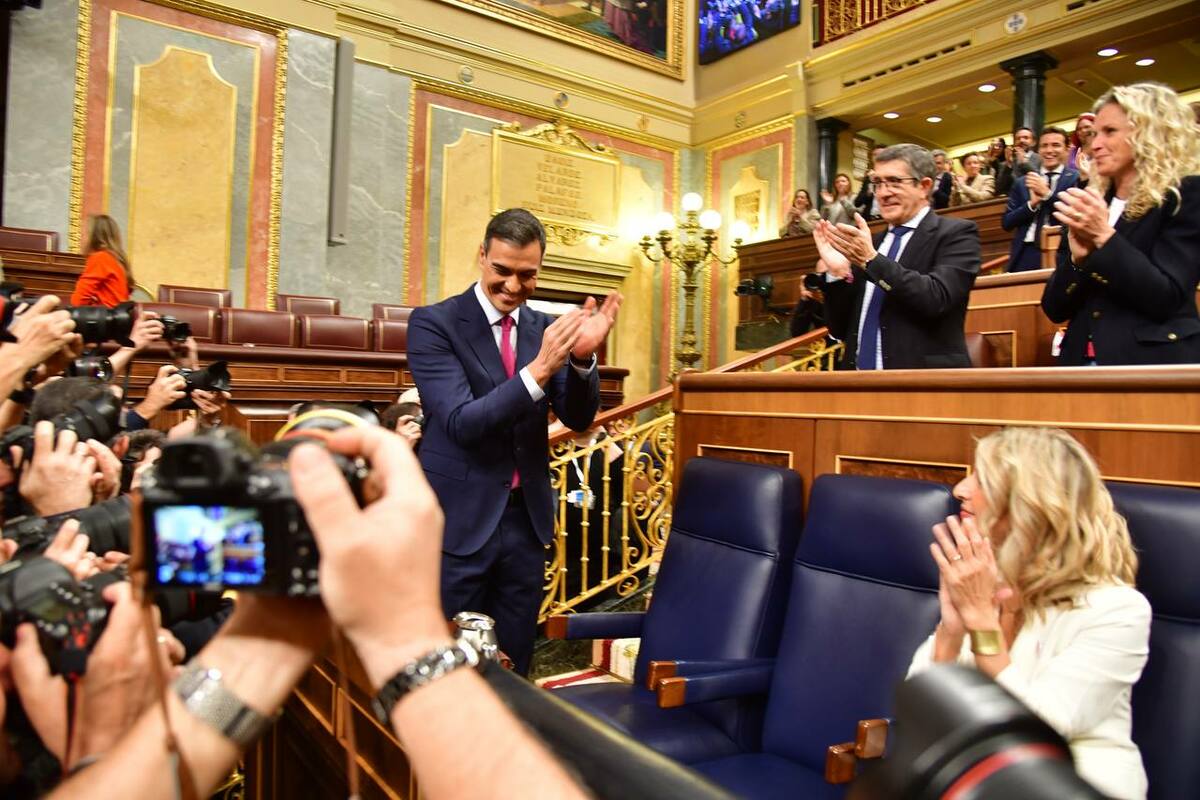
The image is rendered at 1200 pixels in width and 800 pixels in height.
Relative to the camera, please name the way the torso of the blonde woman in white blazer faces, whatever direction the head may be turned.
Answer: to the viewer's left

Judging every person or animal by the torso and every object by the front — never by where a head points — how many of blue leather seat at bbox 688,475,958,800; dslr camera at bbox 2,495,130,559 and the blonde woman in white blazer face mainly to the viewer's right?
1

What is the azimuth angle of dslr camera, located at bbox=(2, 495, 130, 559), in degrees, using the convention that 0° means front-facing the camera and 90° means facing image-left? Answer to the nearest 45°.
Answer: approximately 270°

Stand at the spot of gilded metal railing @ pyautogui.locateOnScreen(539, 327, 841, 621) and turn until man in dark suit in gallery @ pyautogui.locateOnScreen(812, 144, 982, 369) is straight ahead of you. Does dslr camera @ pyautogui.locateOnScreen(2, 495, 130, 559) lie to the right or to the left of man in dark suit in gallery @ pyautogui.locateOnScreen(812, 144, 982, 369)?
right

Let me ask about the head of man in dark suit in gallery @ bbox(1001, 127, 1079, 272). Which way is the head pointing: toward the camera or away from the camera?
toward the camera

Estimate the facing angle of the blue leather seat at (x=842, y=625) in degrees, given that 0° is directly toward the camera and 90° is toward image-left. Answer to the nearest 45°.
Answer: approximately 45°

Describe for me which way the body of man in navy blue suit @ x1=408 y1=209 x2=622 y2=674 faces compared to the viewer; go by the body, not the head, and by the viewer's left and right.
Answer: facing the viewer and to the right of the viewer

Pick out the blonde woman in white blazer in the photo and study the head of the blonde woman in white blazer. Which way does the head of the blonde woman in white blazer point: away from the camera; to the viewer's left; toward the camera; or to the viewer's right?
to the viewer's left

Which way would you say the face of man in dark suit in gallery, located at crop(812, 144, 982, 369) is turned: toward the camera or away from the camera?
toward the camera

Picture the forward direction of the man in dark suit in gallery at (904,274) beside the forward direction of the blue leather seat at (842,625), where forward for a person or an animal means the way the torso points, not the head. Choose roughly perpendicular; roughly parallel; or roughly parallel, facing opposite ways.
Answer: roughly parallel

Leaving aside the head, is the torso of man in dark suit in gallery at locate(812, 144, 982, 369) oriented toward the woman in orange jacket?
no

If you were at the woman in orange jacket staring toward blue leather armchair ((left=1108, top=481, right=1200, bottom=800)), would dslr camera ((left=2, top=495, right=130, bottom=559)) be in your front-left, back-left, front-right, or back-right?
front-right

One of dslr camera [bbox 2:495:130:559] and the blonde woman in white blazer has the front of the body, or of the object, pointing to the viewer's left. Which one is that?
the blonde woman in white blazer

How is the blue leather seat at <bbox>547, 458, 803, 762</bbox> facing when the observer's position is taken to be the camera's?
facing the viewer and to the left of the viewer

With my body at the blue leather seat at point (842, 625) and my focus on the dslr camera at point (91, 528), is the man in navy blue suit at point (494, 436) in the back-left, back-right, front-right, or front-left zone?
front-right
